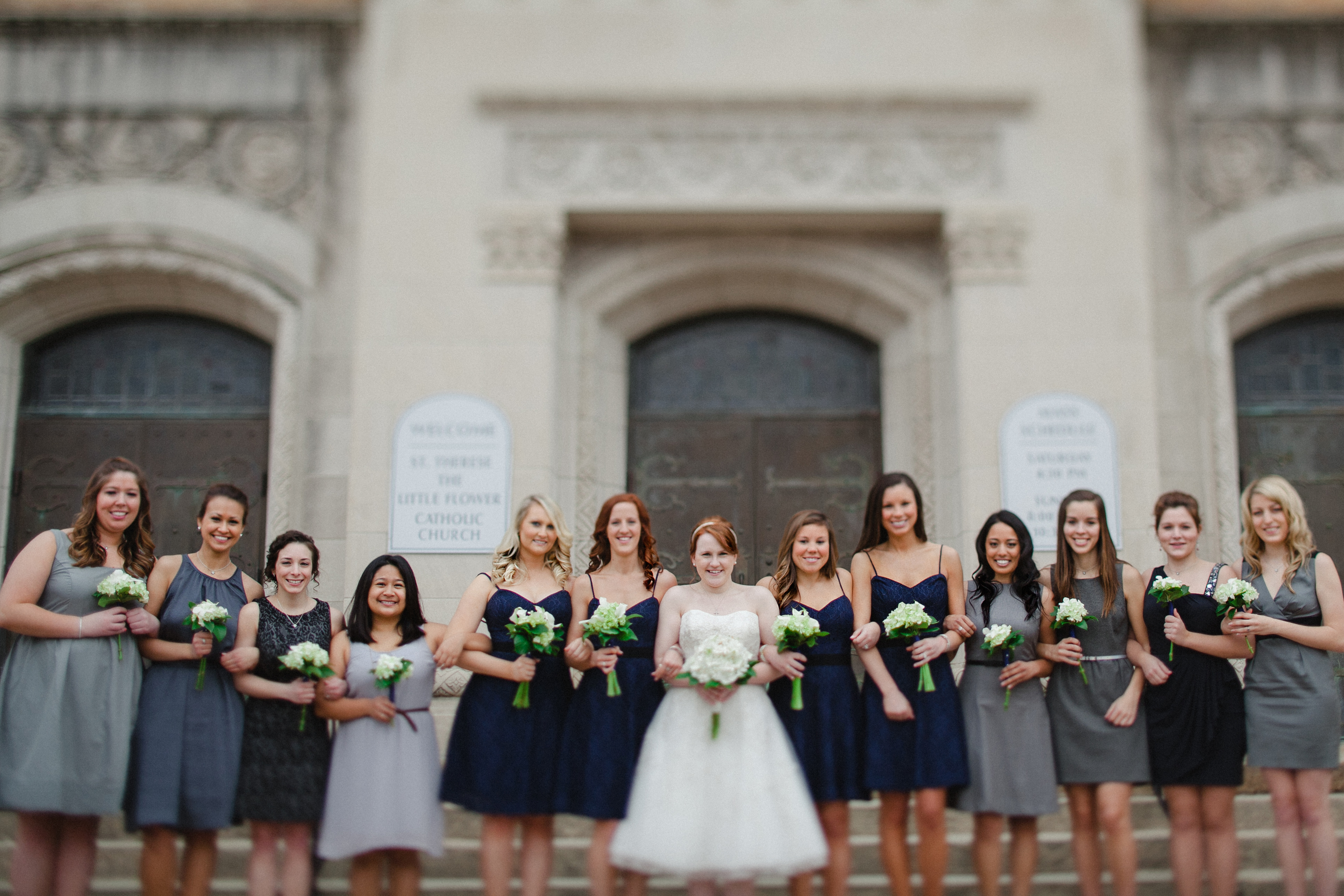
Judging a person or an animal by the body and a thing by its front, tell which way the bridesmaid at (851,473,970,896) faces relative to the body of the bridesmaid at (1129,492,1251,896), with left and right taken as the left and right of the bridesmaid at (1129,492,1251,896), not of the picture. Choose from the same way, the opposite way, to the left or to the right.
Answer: the same way

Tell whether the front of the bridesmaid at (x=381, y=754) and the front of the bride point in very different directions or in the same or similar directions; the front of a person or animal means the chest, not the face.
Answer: same or similar directions

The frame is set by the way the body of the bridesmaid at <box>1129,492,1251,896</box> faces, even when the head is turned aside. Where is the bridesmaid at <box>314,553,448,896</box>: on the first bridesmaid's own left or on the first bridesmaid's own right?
on the first bridesmaid's own right

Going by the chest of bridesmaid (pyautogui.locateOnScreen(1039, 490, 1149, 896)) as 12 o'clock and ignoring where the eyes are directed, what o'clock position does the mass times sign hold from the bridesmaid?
The mass times sign is roughly at 6 o'clock from the bridesmaid.

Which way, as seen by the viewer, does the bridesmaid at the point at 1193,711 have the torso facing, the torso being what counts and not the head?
toward the camera

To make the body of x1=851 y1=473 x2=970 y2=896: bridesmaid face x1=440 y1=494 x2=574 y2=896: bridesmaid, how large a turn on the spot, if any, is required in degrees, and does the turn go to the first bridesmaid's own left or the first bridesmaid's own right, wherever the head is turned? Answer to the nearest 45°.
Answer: approximately 90° to the first bridesmaid's own right

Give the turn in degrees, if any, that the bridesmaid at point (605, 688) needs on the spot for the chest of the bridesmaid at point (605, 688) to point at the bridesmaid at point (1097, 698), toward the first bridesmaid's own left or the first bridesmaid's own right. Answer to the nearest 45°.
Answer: approximately 90° to the first bridesmaid's own left

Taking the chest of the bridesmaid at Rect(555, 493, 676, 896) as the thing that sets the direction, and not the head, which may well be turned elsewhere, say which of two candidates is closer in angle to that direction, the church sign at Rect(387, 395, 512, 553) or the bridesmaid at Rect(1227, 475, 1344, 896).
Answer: the bridesmaid

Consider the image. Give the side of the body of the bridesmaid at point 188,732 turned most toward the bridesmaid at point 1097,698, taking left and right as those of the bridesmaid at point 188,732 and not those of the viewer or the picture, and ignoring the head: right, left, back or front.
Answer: left

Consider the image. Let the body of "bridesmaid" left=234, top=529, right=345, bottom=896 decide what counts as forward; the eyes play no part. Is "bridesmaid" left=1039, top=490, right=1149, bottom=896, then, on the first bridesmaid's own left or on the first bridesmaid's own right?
on the first bridesmaid's own left

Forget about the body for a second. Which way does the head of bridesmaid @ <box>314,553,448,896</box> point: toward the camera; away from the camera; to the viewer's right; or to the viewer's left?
toward the camera

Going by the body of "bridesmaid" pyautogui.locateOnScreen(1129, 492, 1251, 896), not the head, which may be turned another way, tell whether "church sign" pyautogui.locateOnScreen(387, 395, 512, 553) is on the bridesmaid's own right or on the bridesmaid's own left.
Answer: on the bridesmaid's own right

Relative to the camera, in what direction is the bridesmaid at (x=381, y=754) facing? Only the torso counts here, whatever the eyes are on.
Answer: toward the camera

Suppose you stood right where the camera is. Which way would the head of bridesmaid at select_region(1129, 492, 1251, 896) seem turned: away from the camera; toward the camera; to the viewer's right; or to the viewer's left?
toward the camera

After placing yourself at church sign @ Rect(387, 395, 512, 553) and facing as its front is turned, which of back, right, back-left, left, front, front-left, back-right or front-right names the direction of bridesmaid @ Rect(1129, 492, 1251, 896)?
front-left

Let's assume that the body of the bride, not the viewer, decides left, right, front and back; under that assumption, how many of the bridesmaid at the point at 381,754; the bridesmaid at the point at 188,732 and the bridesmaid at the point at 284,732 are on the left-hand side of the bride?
0

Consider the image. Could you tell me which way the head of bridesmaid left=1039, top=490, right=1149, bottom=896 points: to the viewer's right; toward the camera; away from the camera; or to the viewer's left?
toward the camera
